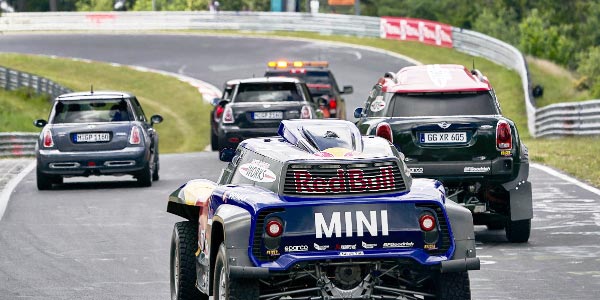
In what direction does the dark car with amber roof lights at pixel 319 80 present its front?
away from the camera

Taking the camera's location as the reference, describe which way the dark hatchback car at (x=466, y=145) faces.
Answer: facing away from the viewer

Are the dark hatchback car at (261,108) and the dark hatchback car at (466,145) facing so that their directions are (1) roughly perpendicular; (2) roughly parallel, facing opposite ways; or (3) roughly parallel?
roughly parallel

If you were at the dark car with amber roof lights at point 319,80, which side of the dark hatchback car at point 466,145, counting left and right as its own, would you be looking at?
front

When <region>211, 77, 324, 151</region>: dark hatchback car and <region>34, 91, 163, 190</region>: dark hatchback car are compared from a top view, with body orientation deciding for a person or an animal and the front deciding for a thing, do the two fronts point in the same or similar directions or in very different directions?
same or similar directions

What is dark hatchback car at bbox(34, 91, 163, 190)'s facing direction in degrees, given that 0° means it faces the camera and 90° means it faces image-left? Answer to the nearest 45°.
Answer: approximately 180°

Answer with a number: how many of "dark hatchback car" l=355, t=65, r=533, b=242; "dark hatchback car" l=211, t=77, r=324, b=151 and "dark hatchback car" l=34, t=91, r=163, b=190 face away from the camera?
3

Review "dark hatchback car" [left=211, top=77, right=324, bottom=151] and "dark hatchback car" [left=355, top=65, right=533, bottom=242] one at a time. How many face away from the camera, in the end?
2

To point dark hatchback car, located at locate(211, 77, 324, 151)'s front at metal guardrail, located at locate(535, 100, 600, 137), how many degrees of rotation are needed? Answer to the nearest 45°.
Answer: approximately 45° to its right

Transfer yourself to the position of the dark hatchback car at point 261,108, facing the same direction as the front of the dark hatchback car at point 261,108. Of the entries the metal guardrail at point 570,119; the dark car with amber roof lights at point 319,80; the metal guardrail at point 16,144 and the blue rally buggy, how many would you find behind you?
1

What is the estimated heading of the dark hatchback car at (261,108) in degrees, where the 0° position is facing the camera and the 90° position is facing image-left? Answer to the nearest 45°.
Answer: approximately 180°

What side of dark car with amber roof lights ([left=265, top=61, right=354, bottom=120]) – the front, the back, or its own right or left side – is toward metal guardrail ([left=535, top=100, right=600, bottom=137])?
right

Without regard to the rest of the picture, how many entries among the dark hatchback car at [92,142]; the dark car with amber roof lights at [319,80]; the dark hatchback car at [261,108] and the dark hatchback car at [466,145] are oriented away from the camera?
4
